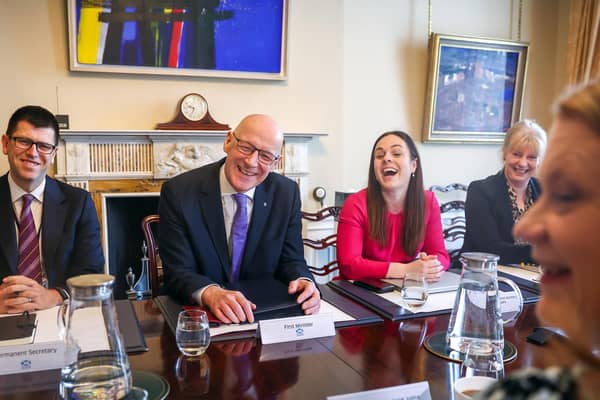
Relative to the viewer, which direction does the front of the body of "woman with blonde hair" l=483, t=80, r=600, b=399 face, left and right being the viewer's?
facing to the left of the viewer

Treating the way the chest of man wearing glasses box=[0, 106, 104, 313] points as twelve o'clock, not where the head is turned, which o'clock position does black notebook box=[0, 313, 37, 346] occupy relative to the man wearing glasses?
The black notebook is roughly at 12 o'clock from the man wearing glasses.

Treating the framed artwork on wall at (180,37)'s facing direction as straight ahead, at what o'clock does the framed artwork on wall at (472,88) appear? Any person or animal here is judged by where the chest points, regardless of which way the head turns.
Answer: the framed artwork on wall at (472,88) is roughly at 9 o'clock from the framed artwork on wall at (180,37).

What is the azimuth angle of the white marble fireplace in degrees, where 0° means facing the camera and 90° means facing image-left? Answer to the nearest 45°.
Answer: approximately 0°

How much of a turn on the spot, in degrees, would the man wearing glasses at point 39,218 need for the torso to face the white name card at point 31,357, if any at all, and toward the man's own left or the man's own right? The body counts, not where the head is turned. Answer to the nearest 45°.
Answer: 0° — they already face it

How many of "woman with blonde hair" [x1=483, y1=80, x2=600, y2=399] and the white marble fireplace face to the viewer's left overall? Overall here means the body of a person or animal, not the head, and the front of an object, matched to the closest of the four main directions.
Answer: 1
